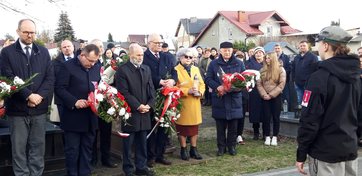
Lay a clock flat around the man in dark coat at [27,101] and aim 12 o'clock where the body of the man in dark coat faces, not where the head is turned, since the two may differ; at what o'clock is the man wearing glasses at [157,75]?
The man wearing glasses is roughly at 8 o'clock from the man in dark coat.

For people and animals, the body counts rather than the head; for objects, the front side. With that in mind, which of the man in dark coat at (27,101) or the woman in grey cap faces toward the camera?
the man in dark coat

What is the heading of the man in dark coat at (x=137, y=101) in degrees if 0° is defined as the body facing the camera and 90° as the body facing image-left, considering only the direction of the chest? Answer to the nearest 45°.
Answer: approximately 315°

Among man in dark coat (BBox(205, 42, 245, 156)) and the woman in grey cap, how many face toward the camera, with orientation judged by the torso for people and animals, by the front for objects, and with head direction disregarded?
1

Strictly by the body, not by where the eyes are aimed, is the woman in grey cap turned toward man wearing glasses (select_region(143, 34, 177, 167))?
yes

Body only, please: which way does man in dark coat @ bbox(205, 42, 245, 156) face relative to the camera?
toward the camera

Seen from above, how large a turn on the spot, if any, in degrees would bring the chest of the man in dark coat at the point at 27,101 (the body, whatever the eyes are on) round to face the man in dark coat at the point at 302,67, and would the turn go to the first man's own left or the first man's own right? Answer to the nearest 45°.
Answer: approximately 90° to the first man's own left

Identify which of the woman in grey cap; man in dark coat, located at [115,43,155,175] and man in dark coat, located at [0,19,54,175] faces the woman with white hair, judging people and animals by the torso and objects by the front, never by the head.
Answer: the woman in grey cap

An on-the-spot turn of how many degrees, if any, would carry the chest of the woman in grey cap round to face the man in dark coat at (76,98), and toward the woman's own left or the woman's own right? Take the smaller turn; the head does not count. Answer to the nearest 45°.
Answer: approximately 45° to the woman's own left

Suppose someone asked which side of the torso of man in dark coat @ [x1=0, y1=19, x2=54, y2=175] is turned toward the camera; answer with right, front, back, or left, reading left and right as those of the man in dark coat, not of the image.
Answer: front

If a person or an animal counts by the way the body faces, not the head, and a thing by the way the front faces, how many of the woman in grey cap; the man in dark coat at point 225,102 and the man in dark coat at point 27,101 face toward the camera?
2

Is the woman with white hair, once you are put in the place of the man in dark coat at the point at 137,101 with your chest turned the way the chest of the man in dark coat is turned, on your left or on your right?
on your left

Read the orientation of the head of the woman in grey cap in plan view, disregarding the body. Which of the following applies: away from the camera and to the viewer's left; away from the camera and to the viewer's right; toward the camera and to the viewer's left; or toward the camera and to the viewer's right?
away from the camera and to the viewer's left

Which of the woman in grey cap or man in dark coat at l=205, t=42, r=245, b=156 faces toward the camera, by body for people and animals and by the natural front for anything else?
the man in dark coat

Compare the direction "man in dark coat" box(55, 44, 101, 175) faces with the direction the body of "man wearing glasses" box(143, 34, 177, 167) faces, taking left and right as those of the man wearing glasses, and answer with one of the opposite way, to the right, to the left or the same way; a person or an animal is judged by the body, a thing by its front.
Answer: the same way

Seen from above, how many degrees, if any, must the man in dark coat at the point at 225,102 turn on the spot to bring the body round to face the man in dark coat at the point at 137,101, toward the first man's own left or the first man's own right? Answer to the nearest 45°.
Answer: approximately 45° to the first man's own right

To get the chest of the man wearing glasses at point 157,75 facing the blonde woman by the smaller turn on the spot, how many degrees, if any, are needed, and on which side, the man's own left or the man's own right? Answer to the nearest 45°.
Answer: approximately 90° to the man's own left

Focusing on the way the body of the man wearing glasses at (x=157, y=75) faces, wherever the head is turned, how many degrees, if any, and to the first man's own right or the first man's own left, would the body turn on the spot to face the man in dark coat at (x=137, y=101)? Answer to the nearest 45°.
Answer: approximately 45° to the first man's own right
